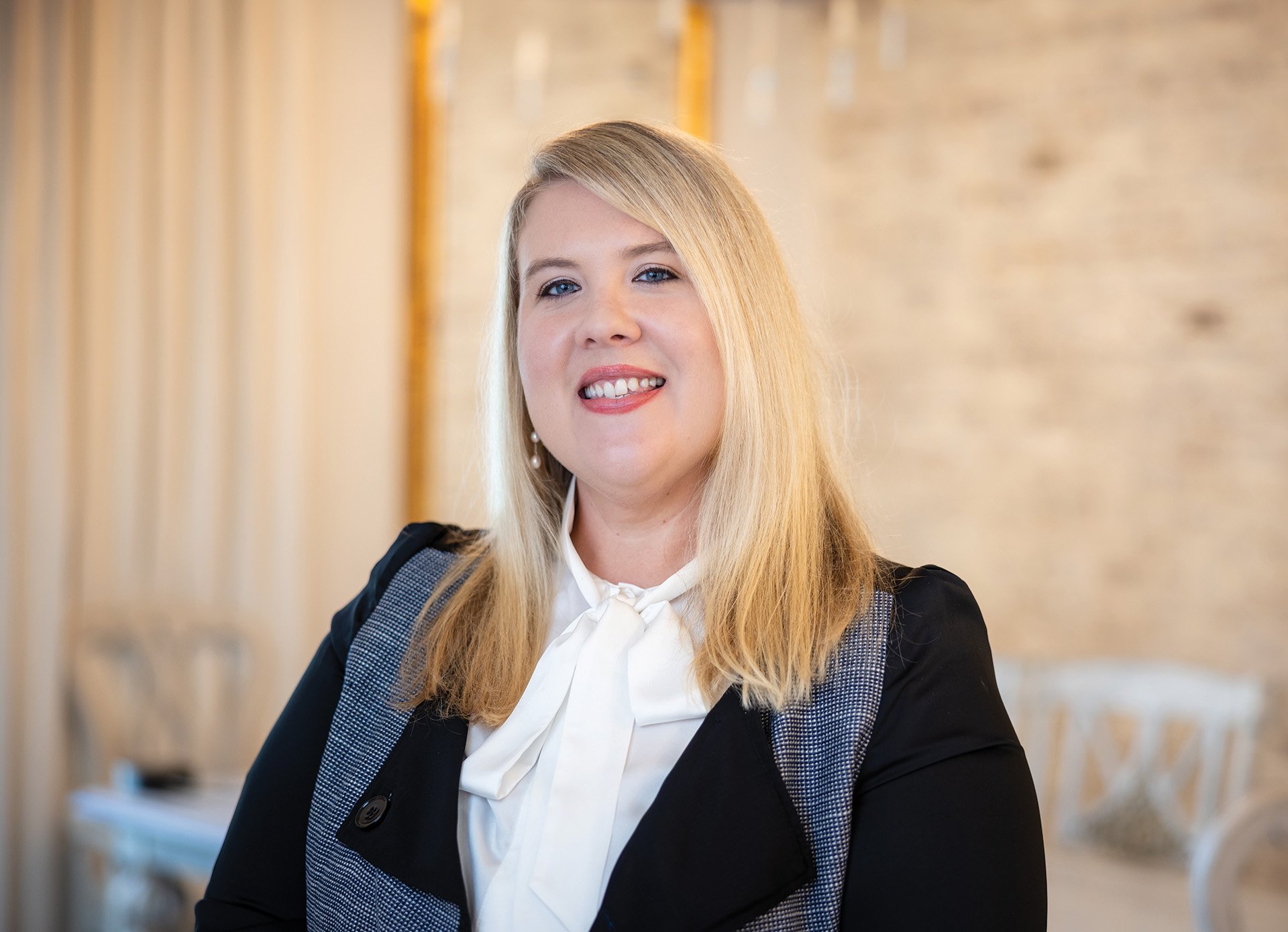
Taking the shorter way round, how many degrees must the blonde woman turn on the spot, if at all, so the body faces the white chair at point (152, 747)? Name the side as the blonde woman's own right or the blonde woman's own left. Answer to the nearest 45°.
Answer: approximately 135° to the blonde woman's own right

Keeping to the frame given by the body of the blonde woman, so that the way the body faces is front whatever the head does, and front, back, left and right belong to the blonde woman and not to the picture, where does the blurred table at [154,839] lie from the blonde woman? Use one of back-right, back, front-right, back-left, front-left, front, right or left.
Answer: back-right

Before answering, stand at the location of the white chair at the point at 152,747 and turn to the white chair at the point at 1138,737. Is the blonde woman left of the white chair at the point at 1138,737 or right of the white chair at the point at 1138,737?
right

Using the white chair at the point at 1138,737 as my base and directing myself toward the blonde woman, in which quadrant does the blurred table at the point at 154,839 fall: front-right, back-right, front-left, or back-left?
front-right

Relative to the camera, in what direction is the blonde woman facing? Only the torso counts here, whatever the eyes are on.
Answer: toward the camera

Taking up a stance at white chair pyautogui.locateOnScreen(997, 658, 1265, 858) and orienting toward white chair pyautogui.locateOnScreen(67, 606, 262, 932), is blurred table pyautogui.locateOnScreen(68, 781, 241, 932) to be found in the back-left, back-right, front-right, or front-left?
front-left

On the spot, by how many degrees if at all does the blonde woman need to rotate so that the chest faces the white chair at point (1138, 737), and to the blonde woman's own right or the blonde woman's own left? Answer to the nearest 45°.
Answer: approximately 135° to the blonde woman's own left

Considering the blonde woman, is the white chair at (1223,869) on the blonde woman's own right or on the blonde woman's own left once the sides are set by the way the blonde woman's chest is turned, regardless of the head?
on the blonde woman's own left

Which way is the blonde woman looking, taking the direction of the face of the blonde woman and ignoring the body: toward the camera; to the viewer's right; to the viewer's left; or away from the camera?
toward the camera
